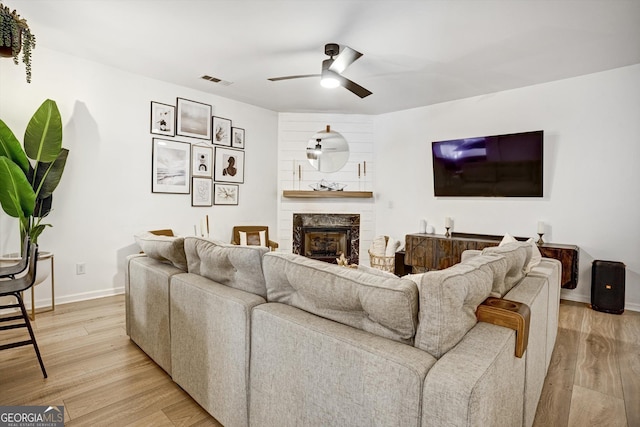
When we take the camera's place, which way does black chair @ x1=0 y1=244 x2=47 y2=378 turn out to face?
facing to the left of the viewer

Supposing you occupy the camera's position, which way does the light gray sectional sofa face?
facing away from the viewer

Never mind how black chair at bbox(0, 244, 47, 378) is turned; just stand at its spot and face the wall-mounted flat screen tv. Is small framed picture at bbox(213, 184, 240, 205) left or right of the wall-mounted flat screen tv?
left

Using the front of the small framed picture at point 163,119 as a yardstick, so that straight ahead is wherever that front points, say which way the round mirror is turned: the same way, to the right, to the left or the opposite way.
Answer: to the right

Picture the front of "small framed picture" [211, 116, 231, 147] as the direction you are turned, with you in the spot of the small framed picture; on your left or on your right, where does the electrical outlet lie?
on your right

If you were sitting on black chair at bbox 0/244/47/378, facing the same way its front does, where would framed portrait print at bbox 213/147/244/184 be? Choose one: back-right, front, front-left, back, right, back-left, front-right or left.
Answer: back-right

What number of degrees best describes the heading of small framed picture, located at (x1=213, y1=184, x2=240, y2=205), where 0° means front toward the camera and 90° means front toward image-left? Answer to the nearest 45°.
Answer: approximately 315°

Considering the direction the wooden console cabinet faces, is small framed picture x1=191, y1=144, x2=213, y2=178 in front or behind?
in front

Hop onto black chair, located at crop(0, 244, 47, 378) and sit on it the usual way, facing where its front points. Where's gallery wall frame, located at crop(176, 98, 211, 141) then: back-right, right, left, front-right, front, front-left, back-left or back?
back-right
